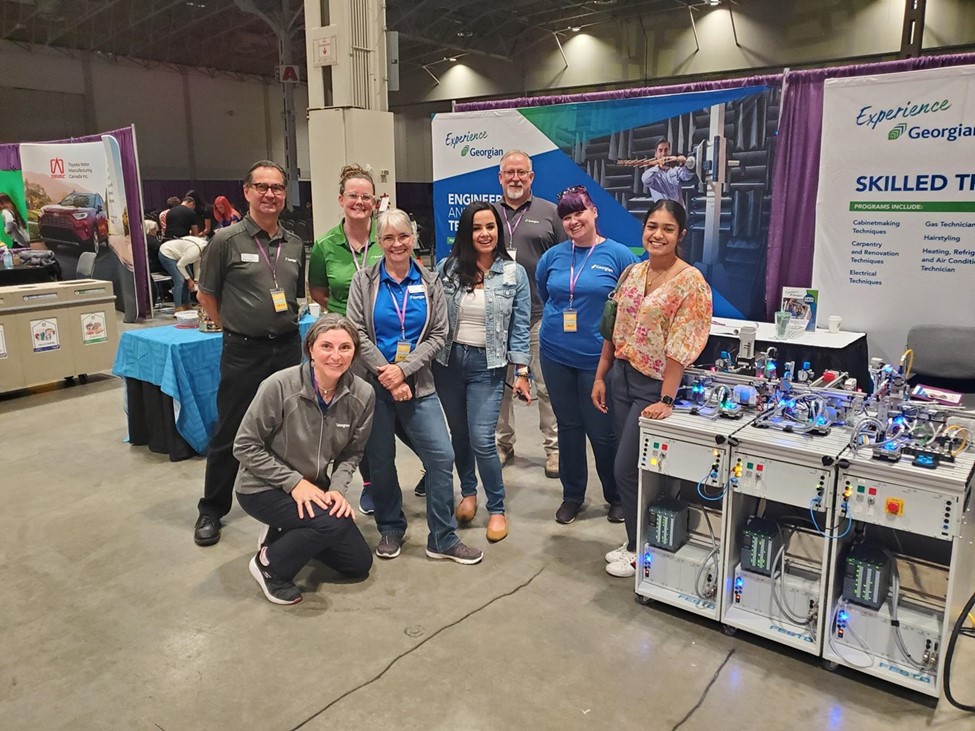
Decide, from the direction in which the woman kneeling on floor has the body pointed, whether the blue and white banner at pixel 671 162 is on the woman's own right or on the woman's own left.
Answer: on the woman's own left

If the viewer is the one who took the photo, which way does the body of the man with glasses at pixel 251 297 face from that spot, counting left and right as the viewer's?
facing the viewer and to the right of the viewer

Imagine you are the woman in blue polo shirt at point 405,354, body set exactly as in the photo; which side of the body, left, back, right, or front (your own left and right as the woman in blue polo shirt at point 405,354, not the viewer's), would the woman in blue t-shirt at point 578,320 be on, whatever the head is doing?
left

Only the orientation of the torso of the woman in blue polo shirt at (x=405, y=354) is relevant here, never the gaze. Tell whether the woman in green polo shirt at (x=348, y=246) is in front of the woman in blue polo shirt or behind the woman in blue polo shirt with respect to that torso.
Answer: behind

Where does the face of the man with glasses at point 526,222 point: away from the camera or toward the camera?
toward the camera

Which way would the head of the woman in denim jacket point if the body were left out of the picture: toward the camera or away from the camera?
toward the camera

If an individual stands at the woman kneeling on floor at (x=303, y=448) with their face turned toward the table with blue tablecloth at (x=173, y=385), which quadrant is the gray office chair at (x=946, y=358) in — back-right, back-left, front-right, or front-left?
back-right

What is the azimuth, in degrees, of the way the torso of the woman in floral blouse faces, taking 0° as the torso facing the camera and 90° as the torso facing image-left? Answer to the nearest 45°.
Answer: approximately 45°

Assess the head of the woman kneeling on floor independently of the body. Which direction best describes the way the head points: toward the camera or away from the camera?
toward the camera

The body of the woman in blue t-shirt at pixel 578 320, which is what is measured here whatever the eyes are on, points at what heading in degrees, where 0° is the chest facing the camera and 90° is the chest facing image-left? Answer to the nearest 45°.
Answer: approximately 0°

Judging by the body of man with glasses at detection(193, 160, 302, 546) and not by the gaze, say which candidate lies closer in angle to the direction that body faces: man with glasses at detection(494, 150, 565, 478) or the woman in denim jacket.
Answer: the woman in denim jacket

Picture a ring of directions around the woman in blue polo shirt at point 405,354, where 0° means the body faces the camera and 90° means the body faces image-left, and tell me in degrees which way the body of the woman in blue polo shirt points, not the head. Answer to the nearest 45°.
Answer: approximately 0°
